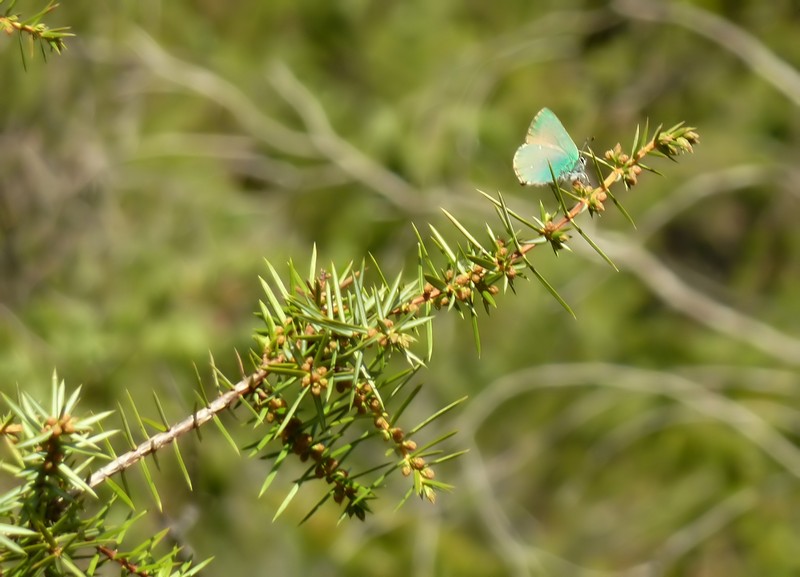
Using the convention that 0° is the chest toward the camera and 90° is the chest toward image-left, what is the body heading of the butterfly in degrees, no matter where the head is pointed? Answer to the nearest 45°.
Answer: approximately 270°

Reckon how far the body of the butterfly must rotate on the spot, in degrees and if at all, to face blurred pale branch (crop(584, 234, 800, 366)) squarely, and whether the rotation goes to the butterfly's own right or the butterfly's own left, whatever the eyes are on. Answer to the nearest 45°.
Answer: approximately 90° to the butterfly's own left

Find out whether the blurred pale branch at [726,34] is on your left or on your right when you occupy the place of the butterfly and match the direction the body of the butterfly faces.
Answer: on your left

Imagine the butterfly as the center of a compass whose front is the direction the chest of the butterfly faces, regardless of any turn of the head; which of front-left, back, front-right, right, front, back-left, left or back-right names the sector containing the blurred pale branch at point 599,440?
left
